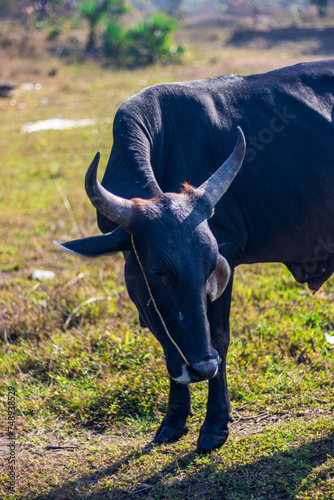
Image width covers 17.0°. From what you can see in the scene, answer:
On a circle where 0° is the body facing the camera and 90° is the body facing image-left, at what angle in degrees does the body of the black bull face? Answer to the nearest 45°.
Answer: approximately 45°

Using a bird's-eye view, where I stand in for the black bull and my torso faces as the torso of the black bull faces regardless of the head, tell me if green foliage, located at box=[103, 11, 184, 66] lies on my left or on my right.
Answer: on my right
